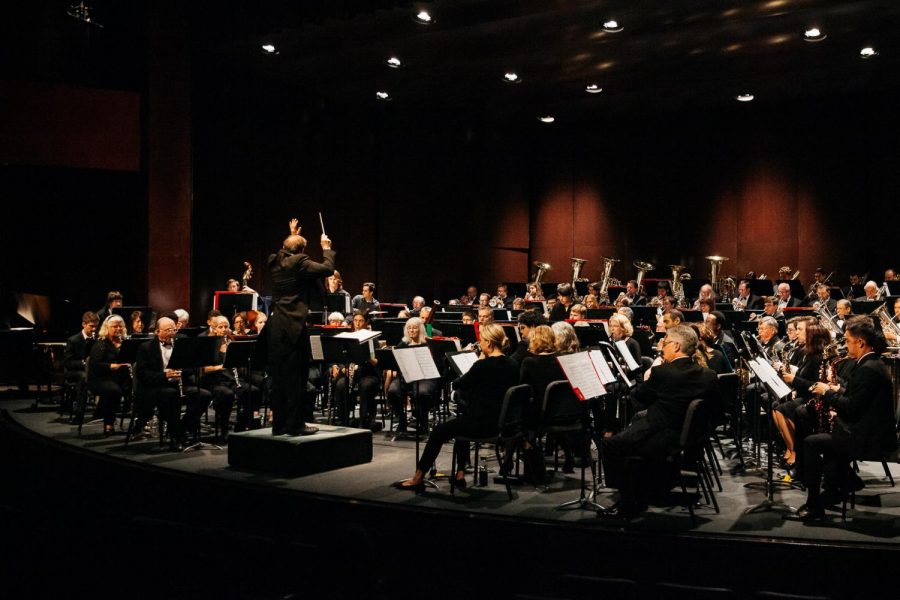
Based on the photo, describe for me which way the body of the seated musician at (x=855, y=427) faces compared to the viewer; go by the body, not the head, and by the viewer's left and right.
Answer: facing to the left of the viewer

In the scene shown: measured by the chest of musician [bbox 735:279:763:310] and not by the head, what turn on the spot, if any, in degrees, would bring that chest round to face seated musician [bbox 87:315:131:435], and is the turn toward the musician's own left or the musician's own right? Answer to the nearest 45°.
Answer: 0° — they already face them

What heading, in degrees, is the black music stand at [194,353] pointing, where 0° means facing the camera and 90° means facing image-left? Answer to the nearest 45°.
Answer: approximately 135°

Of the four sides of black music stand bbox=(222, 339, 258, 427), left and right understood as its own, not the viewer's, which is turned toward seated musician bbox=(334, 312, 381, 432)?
right

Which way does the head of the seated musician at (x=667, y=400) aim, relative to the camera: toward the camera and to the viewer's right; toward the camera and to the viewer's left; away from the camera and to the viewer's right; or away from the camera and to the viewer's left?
away from the camera and to the viewer's left

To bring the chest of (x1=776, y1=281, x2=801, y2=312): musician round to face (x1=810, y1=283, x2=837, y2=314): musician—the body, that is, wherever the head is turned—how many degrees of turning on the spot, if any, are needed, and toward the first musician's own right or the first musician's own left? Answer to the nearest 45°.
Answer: approximately 90° to the first musician's own left

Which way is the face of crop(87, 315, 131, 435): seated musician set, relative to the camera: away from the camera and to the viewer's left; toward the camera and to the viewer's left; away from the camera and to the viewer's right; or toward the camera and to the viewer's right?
toward the camera and to the viewer's right

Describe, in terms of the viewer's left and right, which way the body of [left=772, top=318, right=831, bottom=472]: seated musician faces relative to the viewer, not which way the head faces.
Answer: facing to the left of the viewer

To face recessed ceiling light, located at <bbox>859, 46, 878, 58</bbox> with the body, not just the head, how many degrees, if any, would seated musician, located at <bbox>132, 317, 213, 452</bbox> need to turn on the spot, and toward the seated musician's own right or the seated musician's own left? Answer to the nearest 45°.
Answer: approximately 45° to the seated musician's own left
